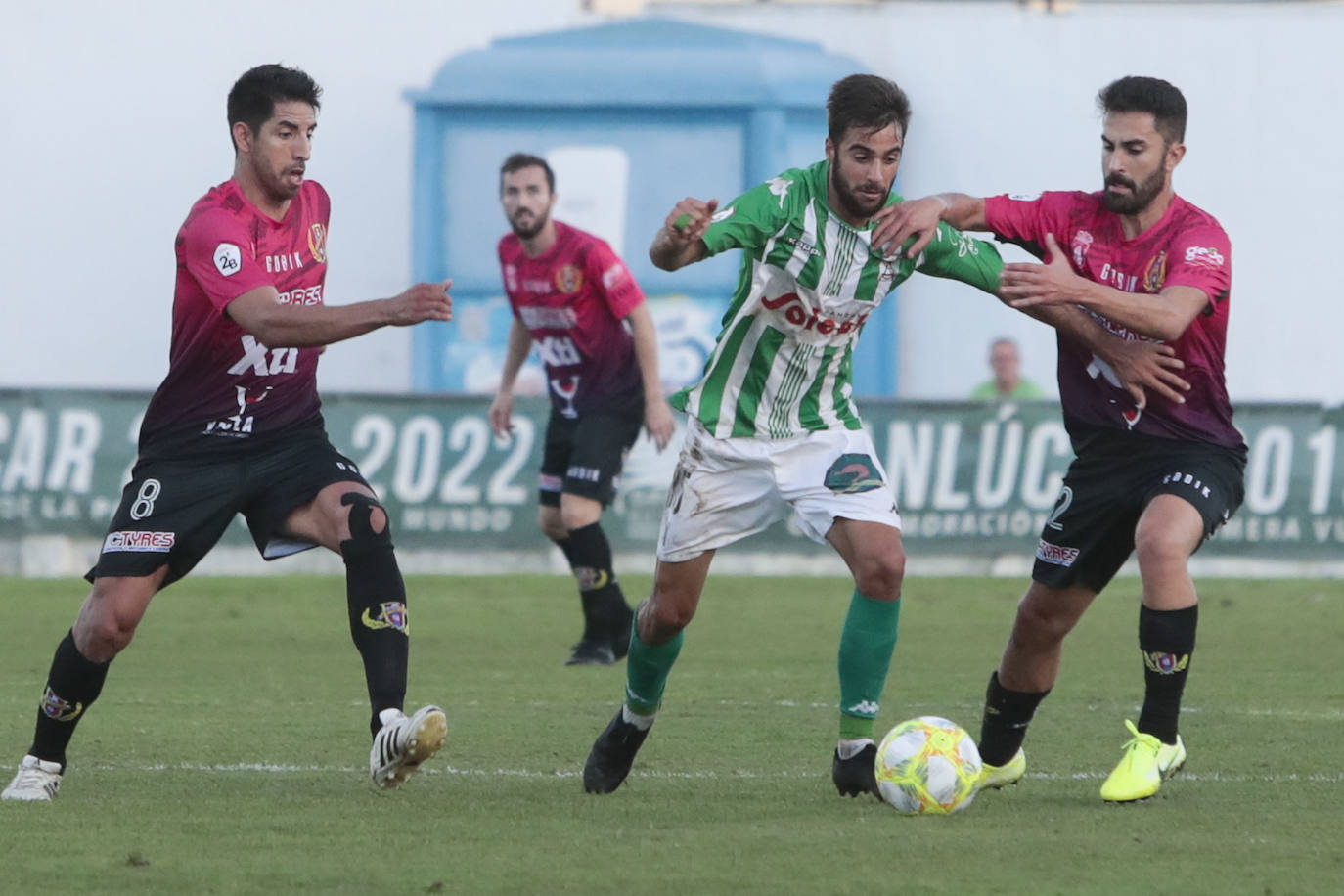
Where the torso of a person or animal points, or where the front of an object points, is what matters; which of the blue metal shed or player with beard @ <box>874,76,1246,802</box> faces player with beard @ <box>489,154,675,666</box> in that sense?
the blue metal shed

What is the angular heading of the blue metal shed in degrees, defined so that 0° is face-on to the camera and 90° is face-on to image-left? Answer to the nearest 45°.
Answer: approximately 0°

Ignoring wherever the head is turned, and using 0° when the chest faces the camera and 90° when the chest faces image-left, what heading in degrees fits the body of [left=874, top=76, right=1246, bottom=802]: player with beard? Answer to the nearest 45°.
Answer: approximately 45°

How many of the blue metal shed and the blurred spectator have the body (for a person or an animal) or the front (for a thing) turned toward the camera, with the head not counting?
2

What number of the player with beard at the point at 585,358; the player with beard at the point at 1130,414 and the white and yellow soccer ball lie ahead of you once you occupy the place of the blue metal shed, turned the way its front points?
3

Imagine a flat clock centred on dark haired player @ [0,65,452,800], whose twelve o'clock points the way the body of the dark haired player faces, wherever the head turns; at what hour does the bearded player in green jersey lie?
The bearded player in green jersey is roughly at 11 o'clock from the dark haired player.

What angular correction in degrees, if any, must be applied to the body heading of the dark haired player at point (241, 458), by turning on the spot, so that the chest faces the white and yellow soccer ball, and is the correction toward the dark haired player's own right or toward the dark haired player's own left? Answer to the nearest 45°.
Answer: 0° — they already face it

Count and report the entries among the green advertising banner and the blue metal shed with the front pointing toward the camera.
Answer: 2
